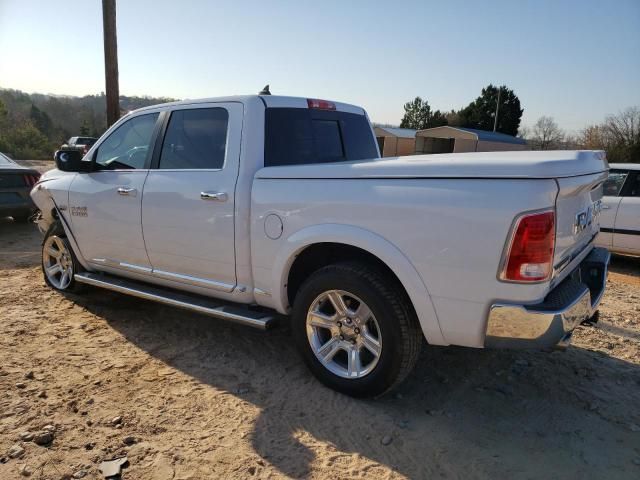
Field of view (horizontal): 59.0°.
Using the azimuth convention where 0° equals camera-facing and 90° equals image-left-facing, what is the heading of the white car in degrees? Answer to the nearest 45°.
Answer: approximately 90°

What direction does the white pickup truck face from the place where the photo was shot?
facing away from the viewer and to the left of the viewer

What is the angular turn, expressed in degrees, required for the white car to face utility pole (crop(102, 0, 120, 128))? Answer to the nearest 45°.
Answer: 0° — it already faces it

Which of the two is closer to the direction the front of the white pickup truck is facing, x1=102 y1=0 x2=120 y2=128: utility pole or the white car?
the utility pole

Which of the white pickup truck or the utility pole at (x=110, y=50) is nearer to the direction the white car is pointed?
the utility pole

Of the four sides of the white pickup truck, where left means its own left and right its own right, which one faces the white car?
right

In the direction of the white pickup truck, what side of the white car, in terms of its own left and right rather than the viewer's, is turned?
left

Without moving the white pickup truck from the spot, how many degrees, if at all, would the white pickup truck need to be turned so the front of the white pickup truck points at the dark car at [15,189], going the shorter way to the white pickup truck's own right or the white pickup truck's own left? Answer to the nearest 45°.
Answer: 0° — it already faces it

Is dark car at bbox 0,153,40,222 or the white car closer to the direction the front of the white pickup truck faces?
the dark car
